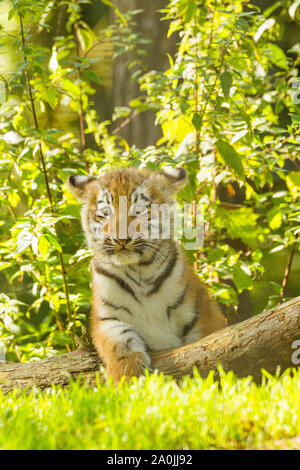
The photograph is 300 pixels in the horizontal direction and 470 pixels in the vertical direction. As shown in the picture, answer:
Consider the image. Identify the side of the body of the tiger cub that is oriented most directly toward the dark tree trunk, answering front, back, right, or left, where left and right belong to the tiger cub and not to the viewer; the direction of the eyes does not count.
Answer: back

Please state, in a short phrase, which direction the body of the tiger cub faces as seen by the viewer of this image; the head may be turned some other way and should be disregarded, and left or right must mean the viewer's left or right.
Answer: facing the viewer

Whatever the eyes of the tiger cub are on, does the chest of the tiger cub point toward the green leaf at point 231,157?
no

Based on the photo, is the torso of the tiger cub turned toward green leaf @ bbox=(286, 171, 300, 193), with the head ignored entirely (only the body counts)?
no

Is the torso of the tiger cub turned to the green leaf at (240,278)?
no

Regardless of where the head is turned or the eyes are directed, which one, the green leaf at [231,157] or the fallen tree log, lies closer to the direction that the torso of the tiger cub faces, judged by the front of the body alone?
the fallen tree log

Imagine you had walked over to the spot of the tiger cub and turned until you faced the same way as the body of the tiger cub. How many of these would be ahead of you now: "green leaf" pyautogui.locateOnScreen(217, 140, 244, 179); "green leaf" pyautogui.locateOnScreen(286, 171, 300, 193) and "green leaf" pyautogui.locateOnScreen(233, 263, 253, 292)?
0
